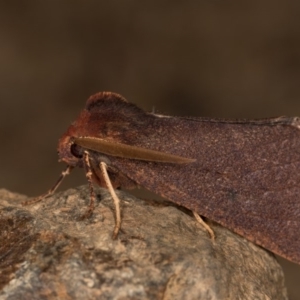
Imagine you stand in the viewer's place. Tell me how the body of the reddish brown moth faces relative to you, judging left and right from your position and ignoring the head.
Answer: facing to the left of the viewer
